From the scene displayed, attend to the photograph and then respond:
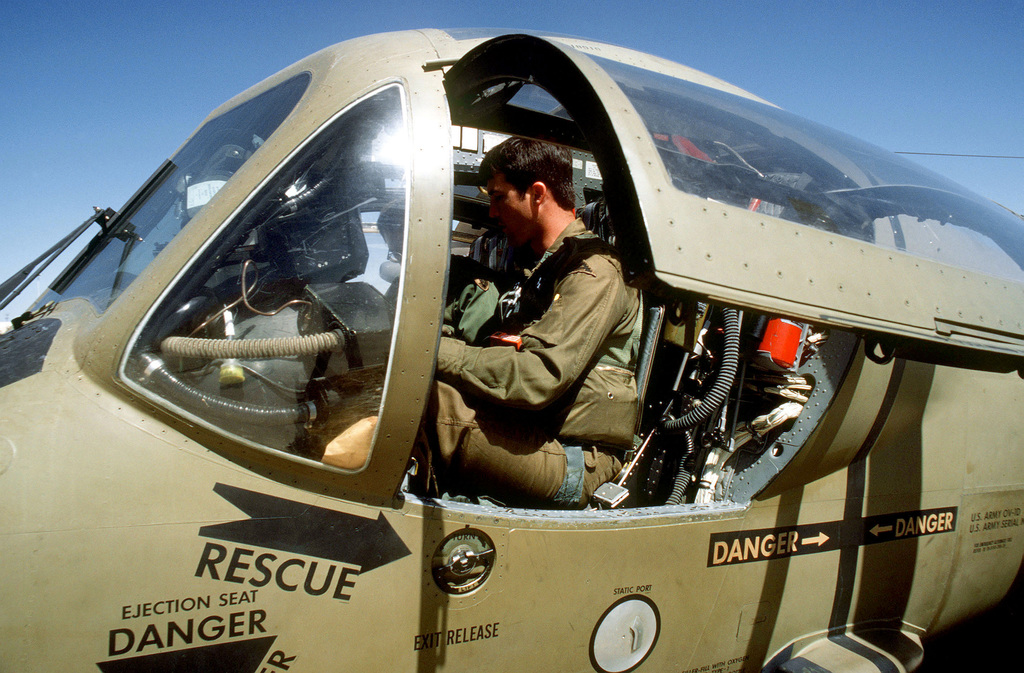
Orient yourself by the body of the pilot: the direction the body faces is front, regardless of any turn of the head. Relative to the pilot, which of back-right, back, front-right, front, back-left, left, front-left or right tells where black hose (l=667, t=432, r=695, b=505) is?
back-right

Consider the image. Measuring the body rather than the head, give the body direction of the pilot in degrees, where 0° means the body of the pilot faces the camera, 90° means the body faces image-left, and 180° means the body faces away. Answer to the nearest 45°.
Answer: approximately 90°

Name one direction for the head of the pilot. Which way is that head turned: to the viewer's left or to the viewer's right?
to the viewer's left
